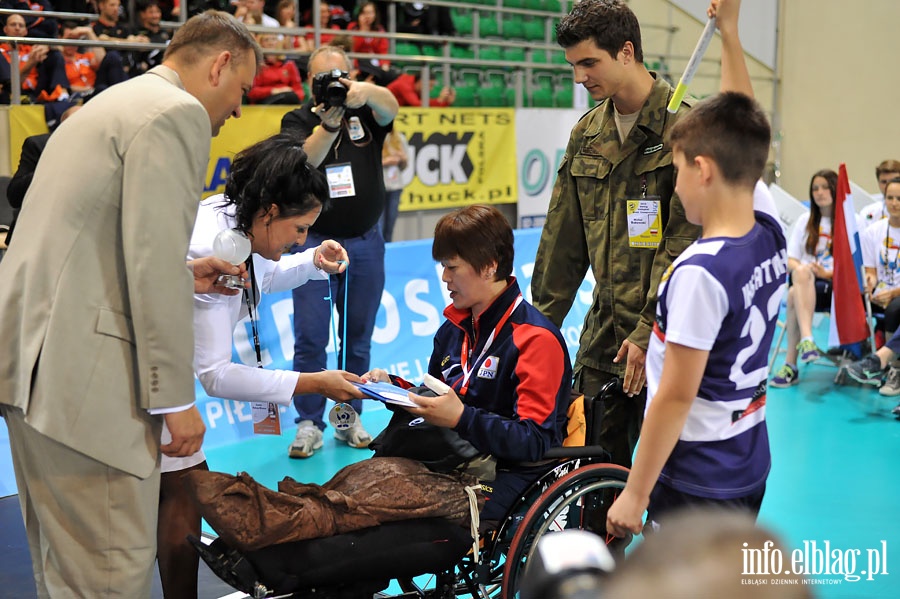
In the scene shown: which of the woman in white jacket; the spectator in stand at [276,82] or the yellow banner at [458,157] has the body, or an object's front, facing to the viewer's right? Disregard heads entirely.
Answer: the woman in white jacket

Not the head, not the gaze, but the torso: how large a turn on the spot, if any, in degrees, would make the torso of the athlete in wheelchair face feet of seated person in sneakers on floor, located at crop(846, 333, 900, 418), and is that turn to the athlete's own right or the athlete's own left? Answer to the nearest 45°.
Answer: approximately 180°

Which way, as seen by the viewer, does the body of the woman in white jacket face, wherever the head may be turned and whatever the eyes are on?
to the viewer's right

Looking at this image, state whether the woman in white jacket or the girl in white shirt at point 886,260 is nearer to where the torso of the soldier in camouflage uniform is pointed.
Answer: the woman in white jacket

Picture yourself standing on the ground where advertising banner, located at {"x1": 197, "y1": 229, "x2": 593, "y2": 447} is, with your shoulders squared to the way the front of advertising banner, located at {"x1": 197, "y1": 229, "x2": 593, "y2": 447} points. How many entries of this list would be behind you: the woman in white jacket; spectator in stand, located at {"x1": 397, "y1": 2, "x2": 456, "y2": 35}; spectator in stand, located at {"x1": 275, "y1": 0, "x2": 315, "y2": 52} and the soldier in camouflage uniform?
2

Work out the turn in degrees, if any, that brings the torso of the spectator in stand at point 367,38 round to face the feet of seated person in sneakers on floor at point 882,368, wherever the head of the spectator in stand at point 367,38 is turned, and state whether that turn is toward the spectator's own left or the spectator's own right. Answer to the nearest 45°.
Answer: approximately 45° to the spectator's own left

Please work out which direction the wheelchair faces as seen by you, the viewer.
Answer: facing to the left of the viewer

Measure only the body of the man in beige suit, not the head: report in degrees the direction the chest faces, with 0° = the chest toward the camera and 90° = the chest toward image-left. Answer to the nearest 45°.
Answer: approximately 225°

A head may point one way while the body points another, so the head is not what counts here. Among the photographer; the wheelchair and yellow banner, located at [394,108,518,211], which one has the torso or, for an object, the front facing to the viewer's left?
the wheelchair

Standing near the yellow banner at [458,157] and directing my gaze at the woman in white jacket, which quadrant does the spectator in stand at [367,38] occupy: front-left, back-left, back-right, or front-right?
back-right

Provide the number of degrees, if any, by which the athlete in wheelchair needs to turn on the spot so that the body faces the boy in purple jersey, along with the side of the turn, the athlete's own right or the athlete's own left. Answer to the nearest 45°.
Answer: approximately 180°
